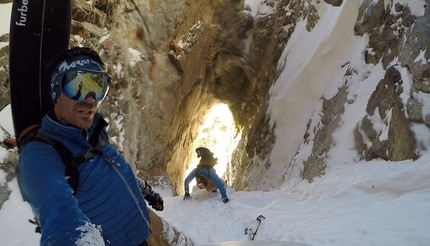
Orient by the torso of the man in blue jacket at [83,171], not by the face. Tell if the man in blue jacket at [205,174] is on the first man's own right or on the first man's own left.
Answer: on the first man's own left

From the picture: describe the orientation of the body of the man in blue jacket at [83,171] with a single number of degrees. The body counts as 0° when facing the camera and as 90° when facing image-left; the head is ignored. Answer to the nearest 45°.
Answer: approximately 315°
